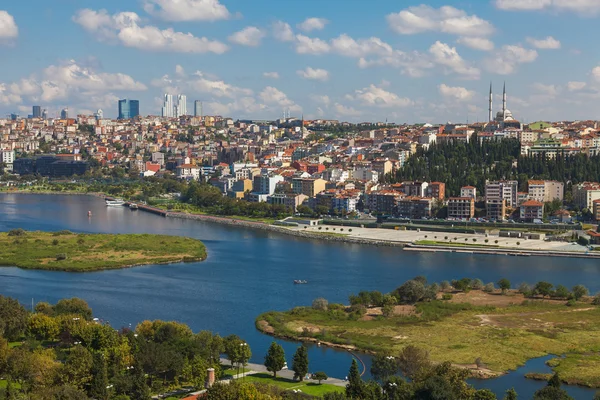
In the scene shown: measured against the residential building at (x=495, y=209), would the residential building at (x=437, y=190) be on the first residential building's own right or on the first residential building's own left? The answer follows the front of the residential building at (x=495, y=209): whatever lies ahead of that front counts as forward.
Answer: on the first residential building's own right

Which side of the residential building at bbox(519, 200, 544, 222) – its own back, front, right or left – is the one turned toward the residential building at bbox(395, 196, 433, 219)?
right

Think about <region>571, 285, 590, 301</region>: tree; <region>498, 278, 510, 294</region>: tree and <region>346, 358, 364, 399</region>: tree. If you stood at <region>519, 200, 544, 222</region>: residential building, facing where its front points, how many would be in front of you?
3

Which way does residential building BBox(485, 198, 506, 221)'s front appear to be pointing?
toward the camera

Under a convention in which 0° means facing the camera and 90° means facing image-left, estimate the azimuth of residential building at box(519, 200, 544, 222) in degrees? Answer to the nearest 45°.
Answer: approximately 0°

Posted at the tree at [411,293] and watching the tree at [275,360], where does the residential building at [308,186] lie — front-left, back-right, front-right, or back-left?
back-right

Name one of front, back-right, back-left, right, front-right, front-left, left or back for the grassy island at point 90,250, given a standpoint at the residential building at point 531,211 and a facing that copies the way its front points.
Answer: front-right

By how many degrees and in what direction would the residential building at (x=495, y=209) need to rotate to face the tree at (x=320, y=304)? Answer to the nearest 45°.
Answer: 0° — it already faces it

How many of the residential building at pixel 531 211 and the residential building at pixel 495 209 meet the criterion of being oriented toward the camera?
2

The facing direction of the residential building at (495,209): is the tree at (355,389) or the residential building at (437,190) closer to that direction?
the tree

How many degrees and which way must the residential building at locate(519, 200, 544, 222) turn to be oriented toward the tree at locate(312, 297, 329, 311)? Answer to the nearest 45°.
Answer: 0° — it already faces it

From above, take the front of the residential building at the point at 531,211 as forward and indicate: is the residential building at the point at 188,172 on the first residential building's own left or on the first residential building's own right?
on the first residential building's own right

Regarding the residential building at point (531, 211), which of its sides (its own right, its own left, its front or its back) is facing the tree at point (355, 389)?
front

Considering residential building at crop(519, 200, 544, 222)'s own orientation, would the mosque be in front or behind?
behind

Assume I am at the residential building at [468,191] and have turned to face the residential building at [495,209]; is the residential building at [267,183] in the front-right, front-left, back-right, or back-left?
back-right
